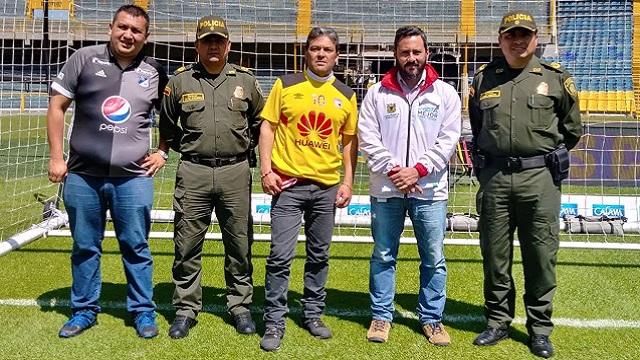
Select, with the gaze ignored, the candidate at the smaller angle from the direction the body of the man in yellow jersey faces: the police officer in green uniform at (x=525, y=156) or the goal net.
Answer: the police officer in green uniform

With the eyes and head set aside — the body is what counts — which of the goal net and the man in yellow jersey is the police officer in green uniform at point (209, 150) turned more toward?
the man in yellow jersey

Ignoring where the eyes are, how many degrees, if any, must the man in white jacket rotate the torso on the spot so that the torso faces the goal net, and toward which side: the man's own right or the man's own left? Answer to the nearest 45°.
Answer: approximately 180°

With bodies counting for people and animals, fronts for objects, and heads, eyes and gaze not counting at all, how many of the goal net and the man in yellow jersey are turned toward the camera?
2

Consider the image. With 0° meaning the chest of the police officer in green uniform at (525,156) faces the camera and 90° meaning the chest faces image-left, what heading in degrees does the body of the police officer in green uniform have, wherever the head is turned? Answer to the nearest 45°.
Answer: approximately 0°

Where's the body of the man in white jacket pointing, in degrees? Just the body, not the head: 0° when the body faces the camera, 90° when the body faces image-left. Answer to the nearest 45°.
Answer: approximately 0°

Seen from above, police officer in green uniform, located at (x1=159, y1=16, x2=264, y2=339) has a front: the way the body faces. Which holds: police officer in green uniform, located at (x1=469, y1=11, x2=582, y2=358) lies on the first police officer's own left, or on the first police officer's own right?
on the first police officer's own left
